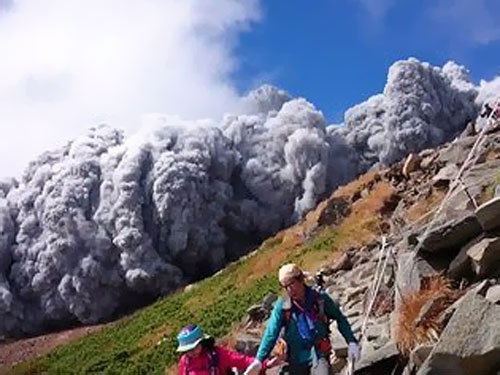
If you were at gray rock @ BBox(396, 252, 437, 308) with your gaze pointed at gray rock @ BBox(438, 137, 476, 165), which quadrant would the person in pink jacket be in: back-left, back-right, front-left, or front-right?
back-left

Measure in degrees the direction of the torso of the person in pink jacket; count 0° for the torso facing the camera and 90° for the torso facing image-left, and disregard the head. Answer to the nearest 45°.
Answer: approximately 45°

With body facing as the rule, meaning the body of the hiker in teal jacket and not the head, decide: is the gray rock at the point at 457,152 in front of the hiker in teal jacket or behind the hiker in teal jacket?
behind

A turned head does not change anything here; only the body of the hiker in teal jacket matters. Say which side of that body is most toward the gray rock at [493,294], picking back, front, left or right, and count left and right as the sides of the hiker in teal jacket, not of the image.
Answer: left

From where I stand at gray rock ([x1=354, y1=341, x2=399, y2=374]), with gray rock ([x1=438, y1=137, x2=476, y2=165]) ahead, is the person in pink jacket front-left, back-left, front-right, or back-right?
back-left

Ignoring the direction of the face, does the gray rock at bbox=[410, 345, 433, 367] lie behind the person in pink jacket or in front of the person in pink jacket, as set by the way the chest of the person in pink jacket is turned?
behind

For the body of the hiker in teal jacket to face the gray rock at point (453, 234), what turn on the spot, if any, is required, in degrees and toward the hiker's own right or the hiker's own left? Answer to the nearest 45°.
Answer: approximately 135° to the hiker's own left

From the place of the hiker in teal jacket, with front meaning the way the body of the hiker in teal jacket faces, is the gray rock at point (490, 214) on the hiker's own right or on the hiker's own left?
on the hiker's own left

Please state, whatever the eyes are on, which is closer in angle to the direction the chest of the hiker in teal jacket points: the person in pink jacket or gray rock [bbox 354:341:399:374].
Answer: the person in pink jacket

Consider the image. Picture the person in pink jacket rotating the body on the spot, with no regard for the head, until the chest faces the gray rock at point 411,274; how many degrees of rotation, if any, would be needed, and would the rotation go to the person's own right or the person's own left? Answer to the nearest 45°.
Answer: approximately 180°

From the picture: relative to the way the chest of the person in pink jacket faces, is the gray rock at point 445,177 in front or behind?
behind

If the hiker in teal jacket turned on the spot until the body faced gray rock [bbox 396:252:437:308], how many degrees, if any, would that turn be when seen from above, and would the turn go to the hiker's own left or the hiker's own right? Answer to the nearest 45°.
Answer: approximately 135° to the hiker's own left

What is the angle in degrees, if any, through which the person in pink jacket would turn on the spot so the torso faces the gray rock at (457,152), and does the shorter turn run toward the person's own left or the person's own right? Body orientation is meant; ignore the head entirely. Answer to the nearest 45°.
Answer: approximately 180°
